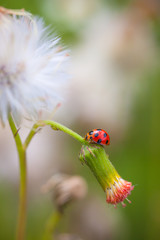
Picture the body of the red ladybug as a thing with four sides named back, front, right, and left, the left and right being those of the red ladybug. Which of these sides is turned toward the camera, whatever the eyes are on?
left
